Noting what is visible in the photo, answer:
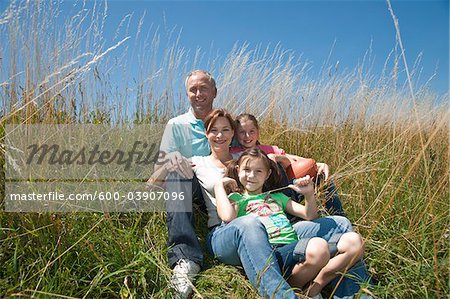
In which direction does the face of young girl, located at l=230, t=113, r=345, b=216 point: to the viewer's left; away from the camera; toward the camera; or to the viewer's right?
toward the camera

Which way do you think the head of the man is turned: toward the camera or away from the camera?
toward the camera

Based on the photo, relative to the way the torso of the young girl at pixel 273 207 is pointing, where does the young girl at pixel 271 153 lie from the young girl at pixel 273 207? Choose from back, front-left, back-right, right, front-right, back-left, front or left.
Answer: back

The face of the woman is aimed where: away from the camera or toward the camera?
toward the camera

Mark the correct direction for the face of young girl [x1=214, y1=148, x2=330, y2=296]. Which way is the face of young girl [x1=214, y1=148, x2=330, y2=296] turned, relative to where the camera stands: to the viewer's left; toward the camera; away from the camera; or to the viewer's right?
toward the camera

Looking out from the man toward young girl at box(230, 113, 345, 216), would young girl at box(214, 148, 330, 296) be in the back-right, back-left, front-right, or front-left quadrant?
front-right

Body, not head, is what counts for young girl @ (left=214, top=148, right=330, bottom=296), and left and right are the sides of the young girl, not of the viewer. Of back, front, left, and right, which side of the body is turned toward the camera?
front
